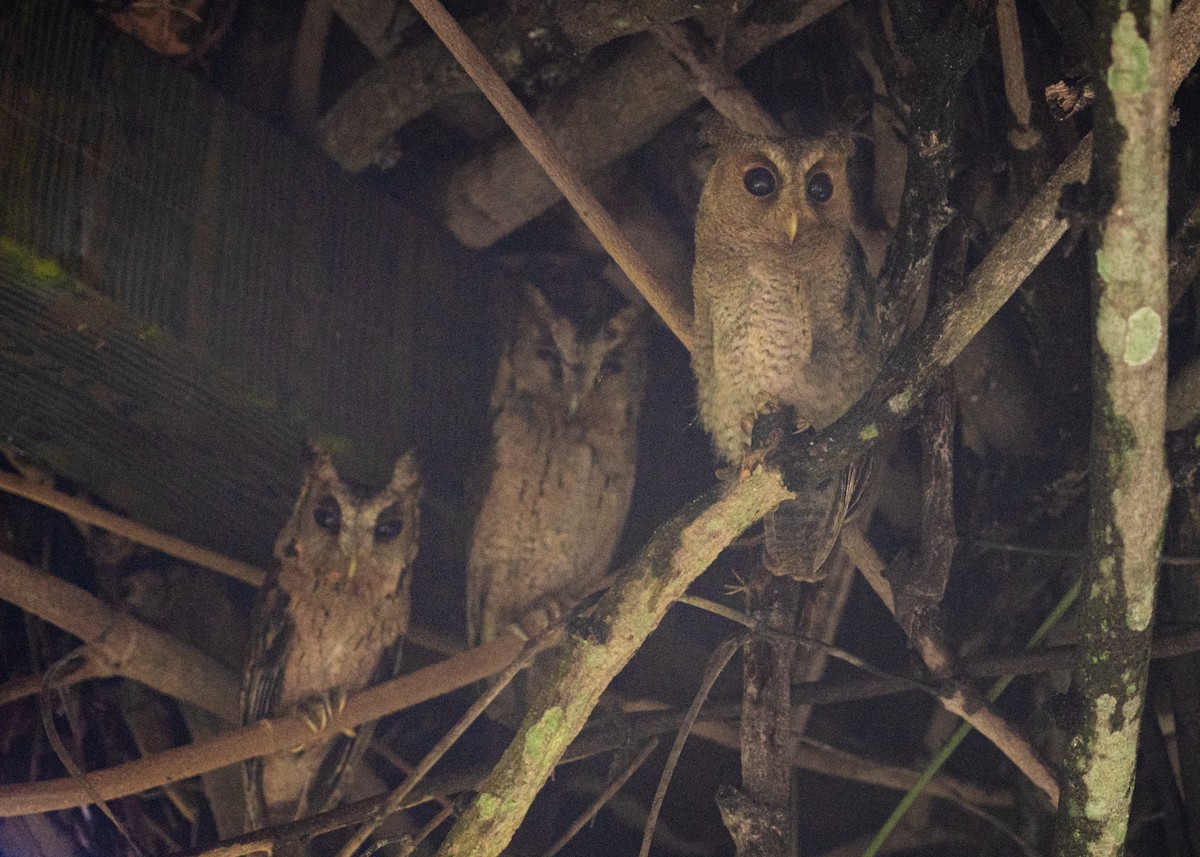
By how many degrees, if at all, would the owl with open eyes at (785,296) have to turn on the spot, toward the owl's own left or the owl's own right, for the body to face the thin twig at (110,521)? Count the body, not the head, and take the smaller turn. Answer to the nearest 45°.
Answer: approximately 90° to the owl's own right

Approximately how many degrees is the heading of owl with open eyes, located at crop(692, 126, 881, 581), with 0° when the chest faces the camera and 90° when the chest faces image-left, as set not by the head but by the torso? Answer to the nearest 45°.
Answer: approximately 0°

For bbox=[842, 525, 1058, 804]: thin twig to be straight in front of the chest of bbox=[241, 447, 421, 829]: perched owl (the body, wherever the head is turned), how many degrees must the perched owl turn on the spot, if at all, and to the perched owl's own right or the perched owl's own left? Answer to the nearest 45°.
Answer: approximately 45° to the perched owl's own left

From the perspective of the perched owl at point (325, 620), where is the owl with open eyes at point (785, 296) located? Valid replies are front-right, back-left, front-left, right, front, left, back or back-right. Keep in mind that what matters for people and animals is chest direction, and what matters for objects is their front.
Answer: front-left

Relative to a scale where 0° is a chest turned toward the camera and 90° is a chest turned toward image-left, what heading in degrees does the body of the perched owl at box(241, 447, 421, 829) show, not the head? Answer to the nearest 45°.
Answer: approximately 0°

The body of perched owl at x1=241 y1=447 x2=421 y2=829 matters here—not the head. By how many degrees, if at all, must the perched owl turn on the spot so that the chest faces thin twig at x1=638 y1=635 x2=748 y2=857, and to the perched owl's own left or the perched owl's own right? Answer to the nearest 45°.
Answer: approximately 45° to the perched owl's own left
